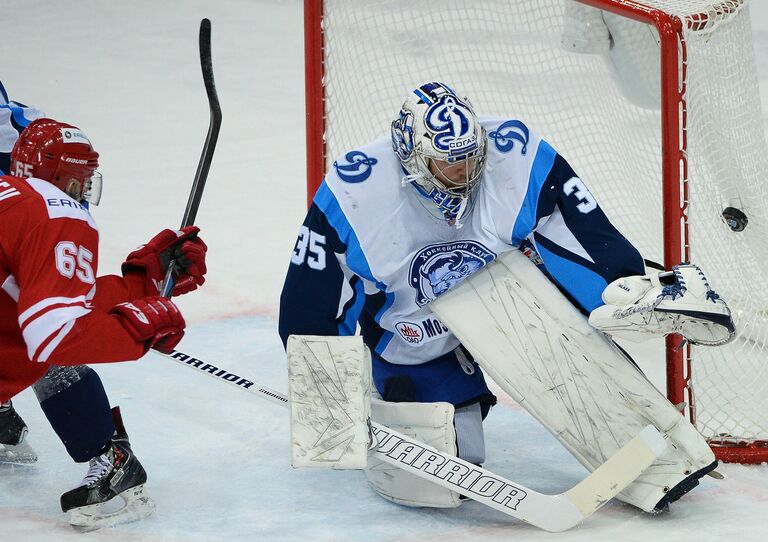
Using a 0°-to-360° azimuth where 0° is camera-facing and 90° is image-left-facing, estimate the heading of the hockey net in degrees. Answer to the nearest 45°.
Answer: approximately 45°

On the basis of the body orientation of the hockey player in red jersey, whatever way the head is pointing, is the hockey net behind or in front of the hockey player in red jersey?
in front

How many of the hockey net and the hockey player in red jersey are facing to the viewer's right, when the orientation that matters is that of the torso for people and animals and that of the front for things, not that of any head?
1

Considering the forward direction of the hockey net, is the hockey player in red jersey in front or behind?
in front

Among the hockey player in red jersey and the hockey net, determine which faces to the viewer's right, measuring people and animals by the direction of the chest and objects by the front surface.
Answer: the hockey player in red jersey

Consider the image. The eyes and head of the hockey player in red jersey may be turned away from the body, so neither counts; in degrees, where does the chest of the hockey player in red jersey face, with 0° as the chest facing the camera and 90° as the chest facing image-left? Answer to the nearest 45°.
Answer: approximately 270°

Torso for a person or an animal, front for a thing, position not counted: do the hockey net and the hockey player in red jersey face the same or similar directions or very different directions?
very different directions
